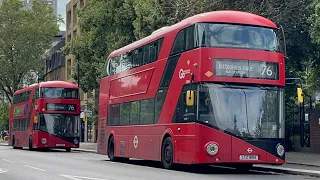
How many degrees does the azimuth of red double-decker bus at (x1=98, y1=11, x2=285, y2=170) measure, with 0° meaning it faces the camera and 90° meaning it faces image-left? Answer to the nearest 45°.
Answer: approximately 315°

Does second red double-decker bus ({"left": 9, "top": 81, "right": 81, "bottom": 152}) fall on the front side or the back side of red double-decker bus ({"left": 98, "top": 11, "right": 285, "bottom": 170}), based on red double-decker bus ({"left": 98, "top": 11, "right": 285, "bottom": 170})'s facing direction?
on the back side
